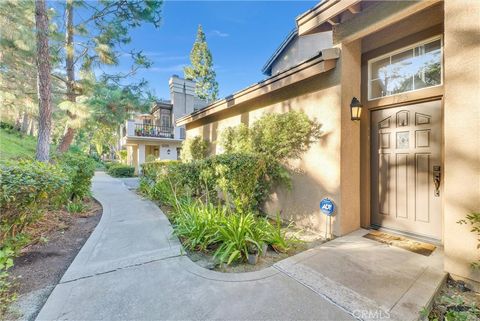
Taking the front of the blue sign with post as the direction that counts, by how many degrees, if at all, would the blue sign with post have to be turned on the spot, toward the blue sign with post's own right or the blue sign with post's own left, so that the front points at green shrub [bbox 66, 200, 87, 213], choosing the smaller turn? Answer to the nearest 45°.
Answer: approximately 45° to the blue sign with post's own right

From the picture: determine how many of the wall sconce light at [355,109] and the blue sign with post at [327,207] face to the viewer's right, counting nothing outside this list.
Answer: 0

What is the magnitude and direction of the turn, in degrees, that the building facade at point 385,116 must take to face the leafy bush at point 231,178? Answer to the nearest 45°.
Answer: approximately 45° to its right

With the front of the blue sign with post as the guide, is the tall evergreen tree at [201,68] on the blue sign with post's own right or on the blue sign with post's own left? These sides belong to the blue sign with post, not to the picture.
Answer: on the blue sign with post's own right

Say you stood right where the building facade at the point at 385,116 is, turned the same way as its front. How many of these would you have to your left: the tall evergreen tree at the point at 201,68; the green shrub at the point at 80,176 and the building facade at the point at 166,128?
0

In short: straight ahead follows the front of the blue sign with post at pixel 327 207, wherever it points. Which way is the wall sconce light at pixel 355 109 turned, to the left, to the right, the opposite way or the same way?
the same way

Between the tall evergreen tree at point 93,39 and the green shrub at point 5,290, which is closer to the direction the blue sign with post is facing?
the green shrub

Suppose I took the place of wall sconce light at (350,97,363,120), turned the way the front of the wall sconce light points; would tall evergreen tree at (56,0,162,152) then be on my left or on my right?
on my right

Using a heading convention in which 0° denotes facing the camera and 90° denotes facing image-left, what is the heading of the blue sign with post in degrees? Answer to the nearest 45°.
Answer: approximately 45°

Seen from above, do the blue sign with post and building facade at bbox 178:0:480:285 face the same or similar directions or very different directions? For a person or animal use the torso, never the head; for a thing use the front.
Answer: same or similar directions

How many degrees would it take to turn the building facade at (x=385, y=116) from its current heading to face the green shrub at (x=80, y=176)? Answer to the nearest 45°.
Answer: approximately 45° to its right

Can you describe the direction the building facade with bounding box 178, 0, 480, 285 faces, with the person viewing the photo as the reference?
facing the viewer and to the left of the viewer

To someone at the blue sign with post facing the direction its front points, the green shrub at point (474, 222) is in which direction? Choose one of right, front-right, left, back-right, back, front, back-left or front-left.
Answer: left

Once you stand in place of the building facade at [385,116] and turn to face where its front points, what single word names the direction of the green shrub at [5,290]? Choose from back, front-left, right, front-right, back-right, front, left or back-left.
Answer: front
